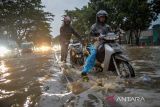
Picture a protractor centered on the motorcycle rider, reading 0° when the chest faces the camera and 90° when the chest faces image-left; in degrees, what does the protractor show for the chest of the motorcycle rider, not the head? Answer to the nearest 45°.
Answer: approximately 315°

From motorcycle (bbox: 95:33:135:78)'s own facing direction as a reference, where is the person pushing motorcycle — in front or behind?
behind

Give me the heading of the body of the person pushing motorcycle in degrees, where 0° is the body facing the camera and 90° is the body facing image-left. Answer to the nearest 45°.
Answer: approximately 315°

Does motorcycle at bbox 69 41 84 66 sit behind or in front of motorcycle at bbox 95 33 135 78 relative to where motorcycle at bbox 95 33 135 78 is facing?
behind
